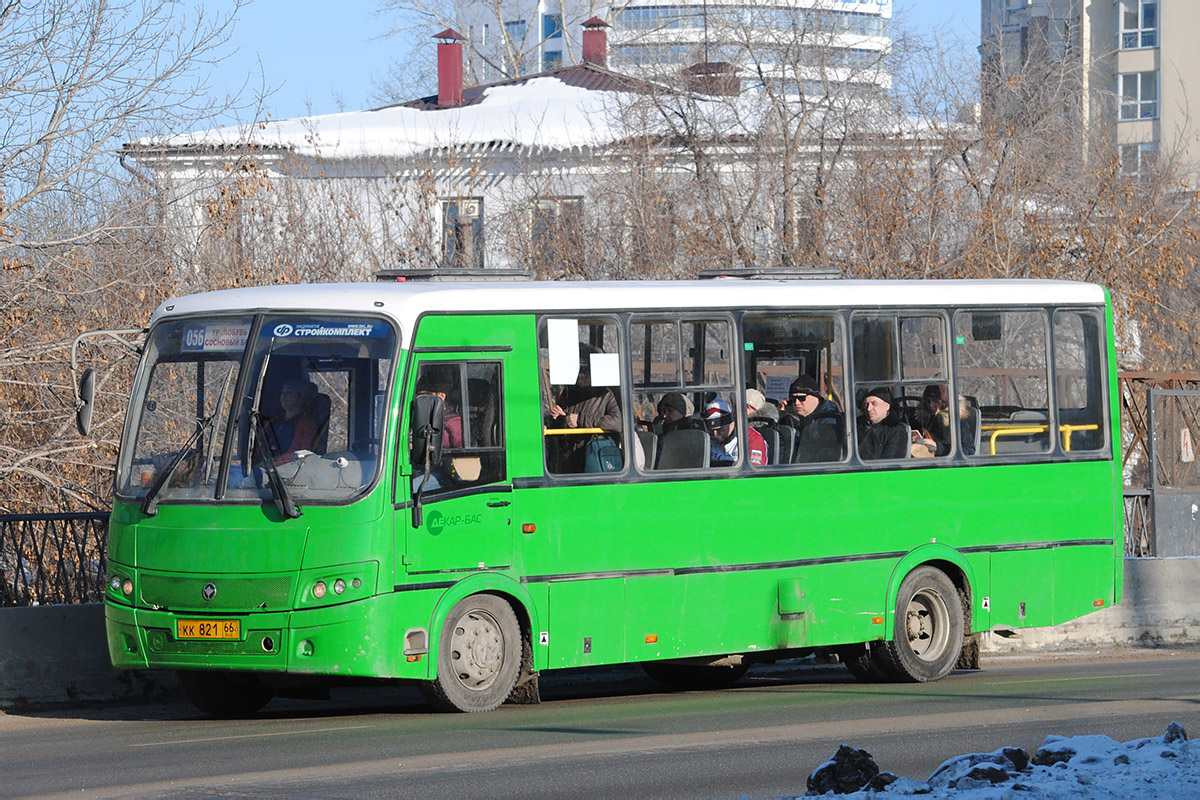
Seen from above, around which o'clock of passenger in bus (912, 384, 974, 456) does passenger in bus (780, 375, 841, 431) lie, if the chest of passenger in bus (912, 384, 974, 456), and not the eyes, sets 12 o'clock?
passenger in bus (780, 375, 841, 431) is roughly at 12 o'clock from passenger in bus (912, 384, 974, 456).

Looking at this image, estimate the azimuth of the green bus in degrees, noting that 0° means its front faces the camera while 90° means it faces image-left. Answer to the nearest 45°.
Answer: approximately 45°

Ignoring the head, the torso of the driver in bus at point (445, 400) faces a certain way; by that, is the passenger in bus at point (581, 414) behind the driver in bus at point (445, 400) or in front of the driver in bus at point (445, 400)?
behind

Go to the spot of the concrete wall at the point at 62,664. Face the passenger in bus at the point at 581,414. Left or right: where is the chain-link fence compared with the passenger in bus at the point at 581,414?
left

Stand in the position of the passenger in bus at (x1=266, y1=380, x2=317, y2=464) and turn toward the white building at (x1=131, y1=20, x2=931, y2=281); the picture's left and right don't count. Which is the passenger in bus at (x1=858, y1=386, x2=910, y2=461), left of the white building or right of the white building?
right

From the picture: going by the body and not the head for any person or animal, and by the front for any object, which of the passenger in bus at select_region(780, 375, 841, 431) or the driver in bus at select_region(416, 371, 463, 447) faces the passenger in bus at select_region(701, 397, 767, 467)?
the passenger in bus at select_region(780, 375, 841, 431)

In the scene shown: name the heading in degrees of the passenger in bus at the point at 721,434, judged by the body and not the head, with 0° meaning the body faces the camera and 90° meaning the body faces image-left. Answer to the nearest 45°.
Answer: approximately 45°

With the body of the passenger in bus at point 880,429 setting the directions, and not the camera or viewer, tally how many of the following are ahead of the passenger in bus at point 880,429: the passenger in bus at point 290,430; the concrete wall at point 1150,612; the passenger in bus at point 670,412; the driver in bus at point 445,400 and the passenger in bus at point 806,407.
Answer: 4

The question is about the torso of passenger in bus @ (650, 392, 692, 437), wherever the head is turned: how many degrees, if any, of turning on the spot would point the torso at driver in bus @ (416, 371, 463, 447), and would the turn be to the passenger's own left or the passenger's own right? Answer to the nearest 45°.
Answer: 0° — they already face them

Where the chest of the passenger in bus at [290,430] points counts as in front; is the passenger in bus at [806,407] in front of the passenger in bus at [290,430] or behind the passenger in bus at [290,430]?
behind
